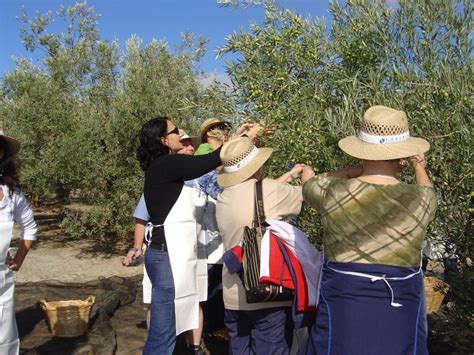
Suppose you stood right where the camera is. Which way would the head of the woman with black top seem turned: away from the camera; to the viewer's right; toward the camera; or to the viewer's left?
to the viewer's right

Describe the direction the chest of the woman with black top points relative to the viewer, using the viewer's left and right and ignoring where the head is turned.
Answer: facing to the right of the viewer

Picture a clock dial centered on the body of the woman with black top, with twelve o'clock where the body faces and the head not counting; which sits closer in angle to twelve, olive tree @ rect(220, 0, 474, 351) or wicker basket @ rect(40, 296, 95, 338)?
the olive tree

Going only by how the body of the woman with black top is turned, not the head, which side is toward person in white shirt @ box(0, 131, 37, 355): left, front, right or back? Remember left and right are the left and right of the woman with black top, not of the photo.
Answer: back

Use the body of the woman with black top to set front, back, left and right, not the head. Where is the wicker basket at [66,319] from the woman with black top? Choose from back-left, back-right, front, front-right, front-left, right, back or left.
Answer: back-left

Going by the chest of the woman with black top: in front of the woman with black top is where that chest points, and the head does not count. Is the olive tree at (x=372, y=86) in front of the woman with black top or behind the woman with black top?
in front
